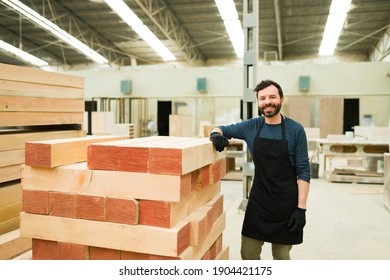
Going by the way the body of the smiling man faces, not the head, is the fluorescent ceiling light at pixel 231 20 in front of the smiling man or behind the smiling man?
behind

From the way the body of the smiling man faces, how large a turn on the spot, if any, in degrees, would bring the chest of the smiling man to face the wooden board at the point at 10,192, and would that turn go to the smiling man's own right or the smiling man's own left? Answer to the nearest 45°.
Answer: approximately 90° to the smiling man's own right

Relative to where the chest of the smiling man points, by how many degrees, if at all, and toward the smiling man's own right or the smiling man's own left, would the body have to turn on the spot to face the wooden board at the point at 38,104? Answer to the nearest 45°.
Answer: approximately 90° to the smiling man's own right

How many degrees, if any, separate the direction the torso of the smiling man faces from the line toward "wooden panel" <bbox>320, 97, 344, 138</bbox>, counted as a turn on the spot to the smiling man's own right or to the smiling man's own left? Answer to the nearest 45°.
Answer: approximately 180°

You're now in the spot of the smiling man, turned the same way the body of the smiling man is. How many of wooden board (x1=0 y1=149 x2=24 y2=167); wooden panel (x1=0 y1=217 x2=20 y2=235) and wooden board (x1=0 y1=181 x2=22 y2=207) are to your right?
3

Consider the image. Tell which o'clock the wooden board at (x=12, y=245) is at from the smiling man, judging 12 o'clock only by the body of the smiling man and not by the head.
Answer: The wooden board is roughly at 3 o'clock from the smiling man.

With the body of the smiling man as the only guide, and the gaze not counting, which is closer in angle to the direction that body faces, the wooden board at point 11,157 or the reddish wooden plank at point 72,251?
the reddish wooden plank

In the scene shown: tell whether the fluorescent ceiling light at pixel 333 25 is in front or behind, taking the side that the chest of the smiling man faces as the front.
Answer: behind

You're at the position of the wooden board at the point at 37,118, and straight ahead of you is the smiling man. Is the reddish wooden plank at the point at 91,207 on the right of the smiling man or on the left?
right

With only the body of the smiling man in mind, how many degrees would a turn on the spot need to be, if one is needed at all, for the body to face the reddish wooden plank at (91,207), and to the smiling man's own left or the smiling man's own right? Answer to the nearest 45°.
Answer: approximately 45° to the smiling man's own right

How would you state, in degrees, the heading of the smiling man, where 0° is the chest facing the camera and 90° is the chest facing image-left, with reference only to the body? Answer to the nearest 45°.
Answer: approximately 0°
